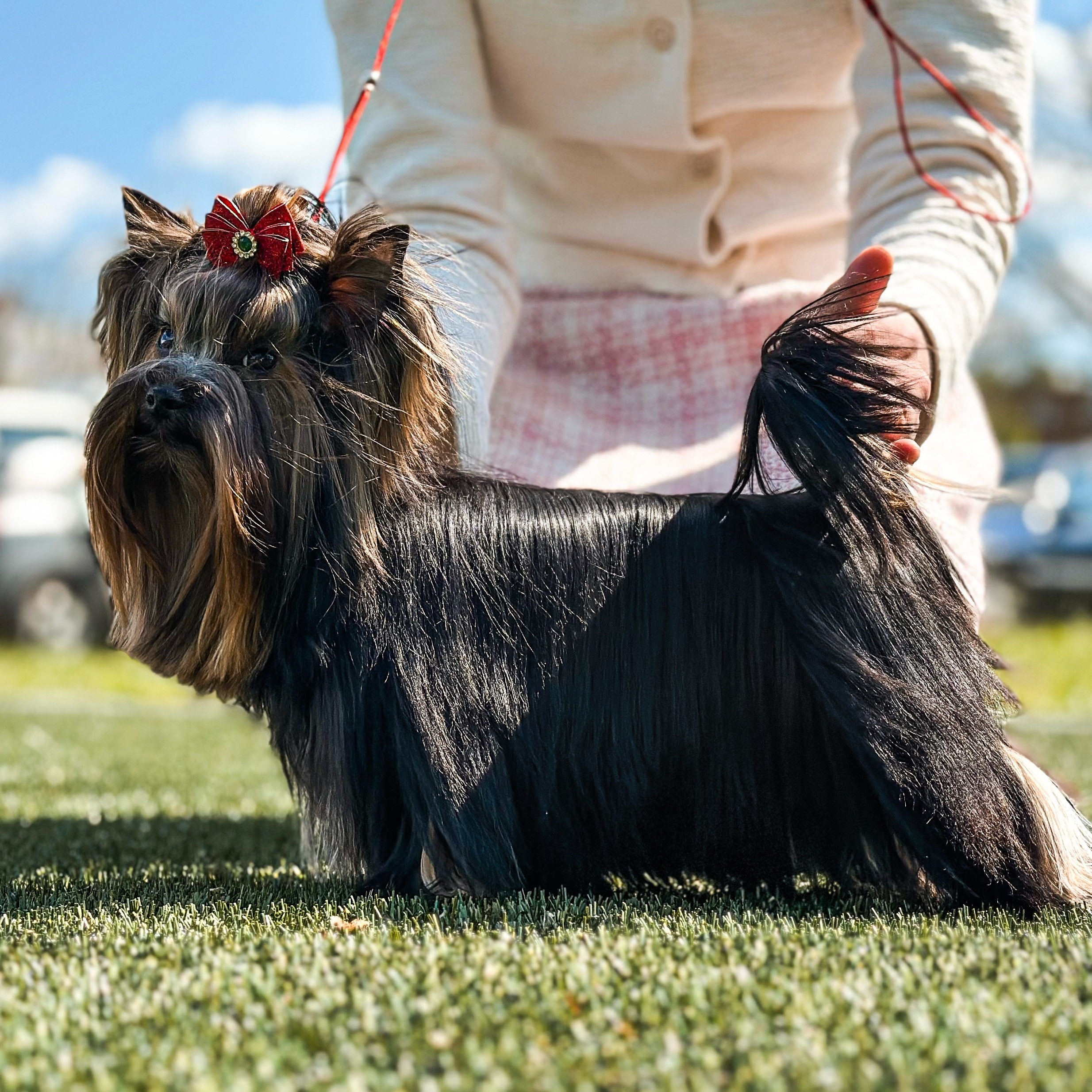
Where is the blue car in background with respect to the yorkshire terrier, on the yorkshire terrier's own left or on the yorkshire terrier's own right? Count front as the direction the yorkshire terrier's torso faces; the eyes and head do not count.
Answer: on the yorkshire terrier's own right

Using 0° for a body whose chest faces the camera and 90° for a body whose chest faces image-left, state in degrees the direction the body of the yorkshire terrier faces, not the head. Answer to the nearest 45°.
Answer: approximately 90°

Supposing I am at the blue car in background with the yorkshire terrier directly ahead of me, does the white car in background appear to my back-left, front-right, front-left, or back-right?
front-right

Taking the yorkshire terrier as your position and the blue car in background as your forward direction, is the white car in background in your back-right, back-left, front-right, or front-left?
front-left

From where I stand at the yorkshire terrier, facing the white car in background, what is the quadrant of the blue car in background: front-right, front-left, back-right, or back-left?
front-right
